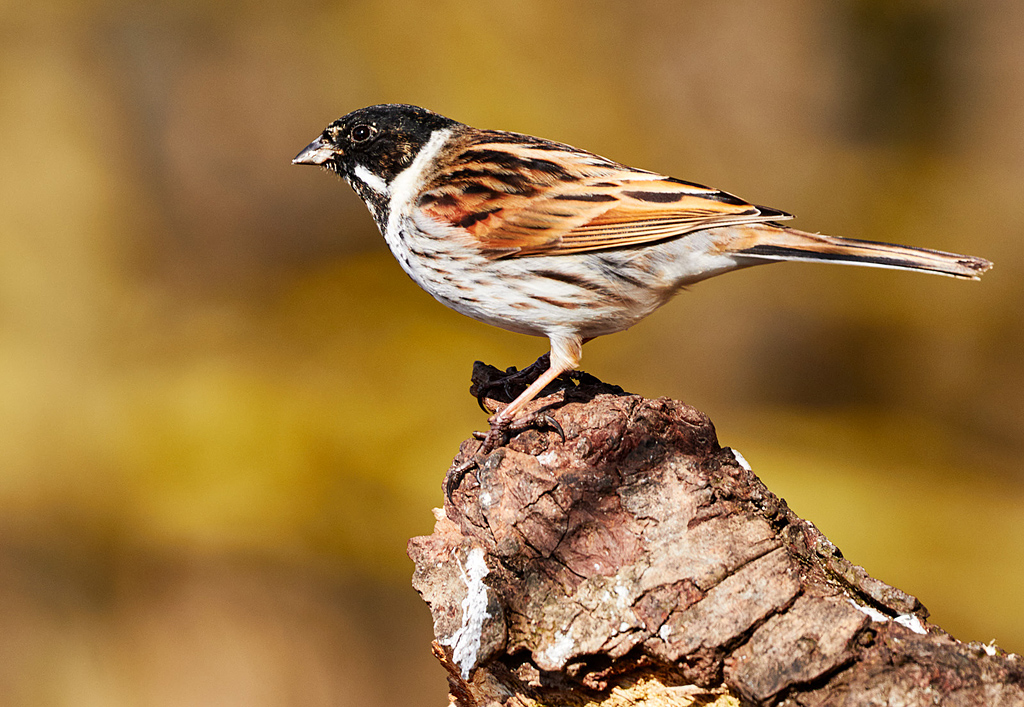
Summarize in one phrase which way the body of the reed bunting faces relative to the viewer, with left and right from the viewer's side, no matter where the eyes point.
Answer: facing to the left of the viewer
